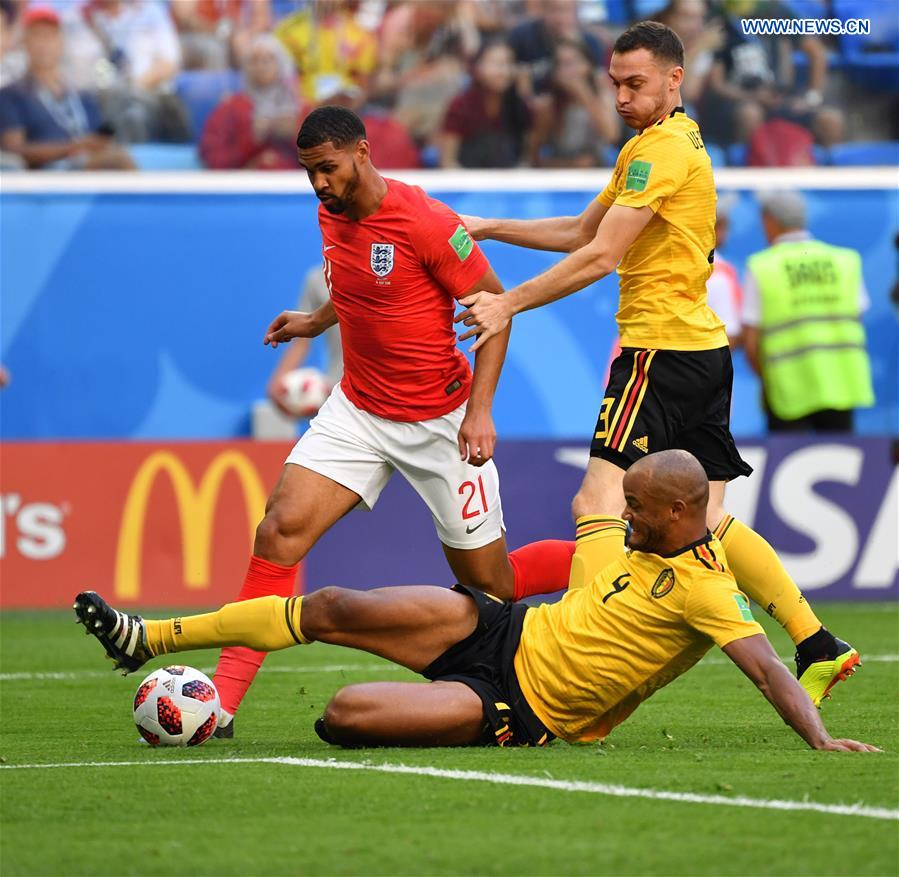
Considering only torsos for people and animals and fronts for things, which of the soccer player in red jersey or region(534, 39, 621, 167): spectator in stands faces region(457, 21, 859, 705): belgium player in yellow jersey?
the spectator in stands

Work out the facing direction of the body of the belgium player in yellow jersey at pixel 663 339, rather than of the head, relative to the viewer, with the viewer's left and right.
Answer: facing to the left of the viewer

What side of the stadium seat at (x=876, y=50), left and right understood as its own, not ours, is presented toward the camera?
front

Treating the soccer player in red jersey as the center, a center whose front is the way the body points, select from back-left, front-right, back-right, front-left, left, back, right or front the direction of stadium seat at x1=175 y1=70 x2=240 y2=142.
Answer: back-right

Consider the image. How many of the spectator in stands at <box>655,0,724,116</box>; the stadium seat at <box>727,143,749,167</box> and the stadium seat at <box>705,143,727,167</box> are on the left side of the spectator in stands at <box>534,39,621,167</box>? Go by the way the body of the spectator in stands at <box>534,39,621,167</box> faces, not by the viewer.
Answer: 3

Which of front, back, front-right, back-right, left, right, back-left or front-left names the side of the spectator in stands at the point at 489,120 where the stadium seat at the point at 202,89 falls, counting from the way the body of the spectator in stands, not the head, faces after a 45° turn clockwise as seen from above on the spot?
front-right

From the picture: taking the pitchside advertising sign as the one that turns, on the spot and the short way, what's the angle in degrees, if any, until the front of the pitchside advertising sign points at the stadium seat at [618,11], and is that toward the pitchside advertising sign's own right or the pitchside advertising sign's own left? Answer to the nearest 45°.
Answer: approximately 135° to the pitchside advertising sign's own left

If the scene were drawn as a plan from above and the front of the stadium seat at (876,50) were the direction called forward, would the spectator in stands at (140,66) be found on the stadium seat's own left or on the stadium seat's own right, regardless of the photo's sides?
on the stadium seat's own right

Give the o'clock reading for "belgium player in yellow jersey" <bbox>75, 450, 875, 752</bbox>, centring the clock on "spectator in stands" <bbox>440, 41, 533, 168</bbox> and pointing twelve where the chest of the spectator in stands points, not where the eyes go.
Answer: The belgium player in yellow jersey is roughly at 12 o'clock from the spectator in stands.

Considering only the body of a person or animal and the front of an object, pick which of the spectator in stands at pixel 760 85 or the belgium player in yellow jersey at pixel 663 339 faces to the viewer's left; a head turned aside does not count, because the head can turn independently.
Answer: the belgium player in yellow jersey

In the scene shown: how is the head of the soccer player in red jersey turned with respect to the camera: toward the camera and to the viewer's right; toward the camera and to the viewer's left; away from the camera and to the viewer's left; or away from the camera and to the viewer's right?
toward the camera and to the viewer's left

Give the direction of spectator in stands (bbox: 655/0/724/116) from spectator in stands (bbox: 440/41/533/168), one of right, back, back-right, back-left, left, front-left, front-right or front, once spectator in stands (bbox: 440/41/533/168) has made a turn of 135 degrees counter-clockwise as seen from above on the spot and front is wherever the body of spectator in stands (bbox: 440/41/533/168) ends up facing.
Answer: front-right

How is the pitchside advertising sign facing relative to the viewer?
toward the camera

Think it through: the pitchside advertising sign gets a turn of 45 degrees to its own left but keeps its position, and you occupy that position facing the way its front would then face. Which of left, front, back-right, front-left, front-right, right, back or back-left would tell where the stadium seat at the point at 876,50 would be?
left

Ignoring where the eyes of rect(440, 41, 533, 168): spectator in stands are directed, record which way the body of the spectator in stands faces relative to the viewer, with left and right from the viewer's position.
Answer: facing the viewer
